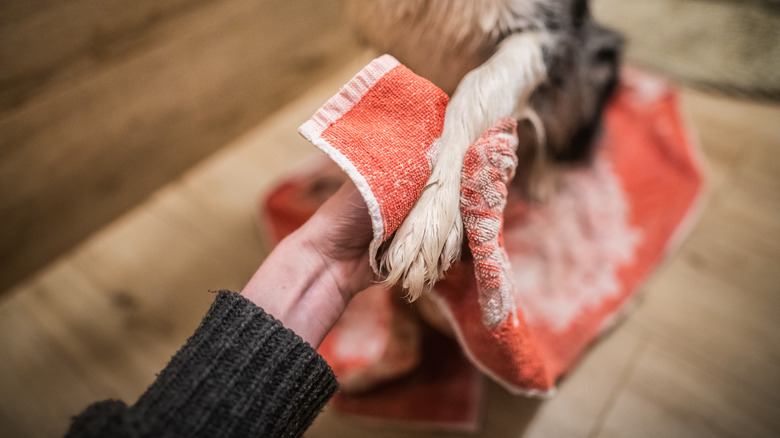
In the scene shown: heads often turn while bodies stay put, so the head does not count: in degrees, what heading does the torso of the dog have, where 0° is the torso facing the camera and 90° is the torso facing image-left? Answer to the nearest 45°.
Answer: approximately 315°
